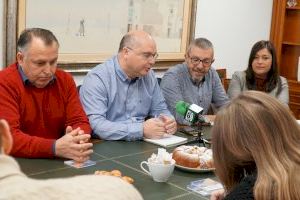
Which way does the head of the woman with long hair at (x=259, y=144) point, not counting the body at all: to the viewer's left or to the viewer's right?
to the viewer's left

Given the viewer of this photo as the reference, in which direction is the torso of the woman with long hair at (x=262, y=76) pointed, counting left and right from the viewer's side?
facing the viewer

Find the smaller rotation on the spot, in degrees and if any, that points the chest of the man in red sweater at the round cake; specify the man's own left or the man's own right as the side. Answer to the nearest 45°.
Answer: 0° — they already face it

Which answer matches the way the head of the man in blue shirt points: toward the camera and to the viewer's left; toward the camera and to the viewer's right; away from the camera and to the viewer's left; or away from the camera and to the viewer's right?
toward the camera and to the viewer's right

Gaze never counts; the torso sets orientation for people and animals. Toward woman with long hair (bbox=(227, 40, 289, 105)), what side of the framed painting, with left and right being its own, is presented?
left

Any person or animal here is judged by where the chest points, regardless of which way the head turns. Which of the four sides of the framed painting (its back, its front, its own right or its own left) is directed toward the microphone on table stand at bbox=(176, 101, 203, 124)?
front

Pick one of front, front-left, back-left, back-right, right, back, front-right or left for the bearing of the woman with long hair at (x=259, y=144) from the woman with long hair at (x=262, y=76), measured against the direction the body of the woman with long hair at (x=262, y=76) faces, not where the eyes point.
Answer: front

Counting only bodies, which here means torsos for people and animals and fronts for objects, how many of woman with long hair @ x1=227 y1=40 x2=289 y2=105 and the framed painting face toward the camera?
2

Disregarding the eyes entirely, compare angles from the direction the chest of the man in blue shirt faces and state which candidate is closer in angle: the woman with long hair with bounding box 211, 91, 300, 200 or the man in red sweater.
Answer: the woman with long hair

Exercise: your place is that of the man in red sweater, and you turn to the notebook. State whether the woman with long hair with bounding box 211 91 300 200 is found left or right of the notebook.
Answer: right

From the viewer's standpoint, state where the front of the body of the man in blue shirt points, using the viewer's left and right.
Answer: facing the viewer and to the right of the viewer

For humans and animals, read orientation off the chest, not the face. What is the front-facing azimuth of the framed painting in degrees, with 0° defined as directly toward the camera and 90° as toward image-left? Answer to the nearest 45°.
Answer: approximately 0°

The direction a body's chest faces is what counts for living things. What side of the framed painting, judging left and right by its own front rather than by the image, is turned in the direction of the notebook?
front
